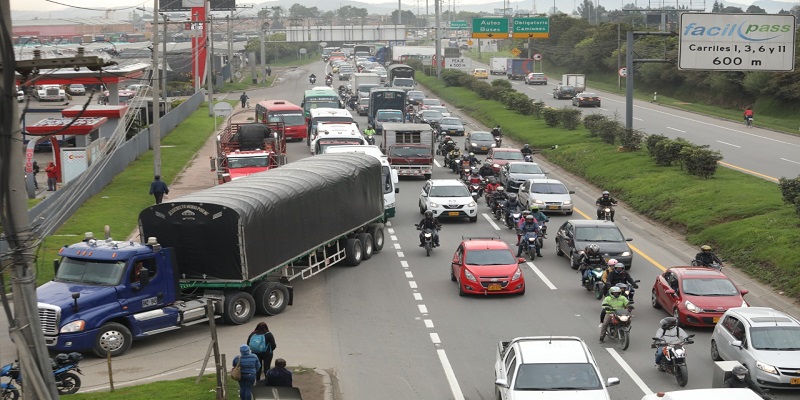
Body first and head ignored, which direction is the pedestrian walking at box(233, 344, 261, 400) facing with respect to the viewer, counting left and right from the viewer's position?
facing away from the viewer

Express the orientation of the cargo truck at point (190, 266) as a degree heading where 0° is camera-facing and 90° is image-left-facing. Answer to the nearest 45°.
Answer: approximately 45°

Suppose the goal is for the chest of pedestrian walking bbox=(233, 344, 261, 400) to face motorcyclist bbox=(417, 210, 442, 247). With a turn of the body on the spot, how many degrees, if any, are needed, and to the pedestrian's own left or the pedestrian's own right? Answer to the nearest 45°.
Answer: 0° — they already face them

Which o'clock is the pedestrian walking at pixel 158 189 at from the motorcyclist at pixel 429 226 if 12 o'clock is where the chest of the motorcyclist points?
The pedestrian walking is roughly at 4 o'clock from the motorcyclist.

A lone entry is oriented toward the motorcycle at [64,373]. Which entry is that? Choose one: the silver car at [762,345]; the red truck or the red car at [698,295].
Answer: the red truck

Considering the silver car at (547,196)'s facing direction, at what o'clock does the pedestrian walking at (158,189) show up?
The pedestrian walking is roughly at 4 o'clock from the silver car.

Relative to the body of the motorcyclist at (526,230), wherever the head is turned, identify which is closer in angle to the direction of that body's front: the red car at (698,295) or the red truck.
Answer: the red car

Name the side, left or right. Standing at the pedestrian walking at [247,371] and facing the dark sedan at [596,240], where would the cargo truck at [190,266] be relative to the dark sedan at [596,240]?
left

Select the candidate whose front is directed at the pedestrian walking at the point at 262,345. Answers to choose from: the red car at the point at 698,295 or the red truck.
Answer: the red truck

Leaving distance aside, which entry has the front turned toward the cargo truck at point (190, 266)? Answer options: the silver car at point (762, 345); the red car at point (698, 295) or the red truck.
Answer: the red truck

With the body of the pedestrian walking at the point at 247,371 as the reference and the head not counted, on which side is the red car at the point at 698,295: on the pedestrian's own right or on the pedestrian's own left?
on the pedestrian's own right

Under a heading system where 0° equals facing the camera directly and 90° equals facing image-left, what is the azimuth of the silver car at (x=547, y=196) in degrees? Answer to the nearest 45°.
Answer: approximately 315°

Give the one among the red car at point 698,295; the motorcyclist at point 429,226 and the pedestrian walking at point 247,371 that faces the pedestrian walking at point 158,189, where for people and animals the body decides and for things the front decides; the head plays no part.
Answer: the pedestrian walking at point 247,371
